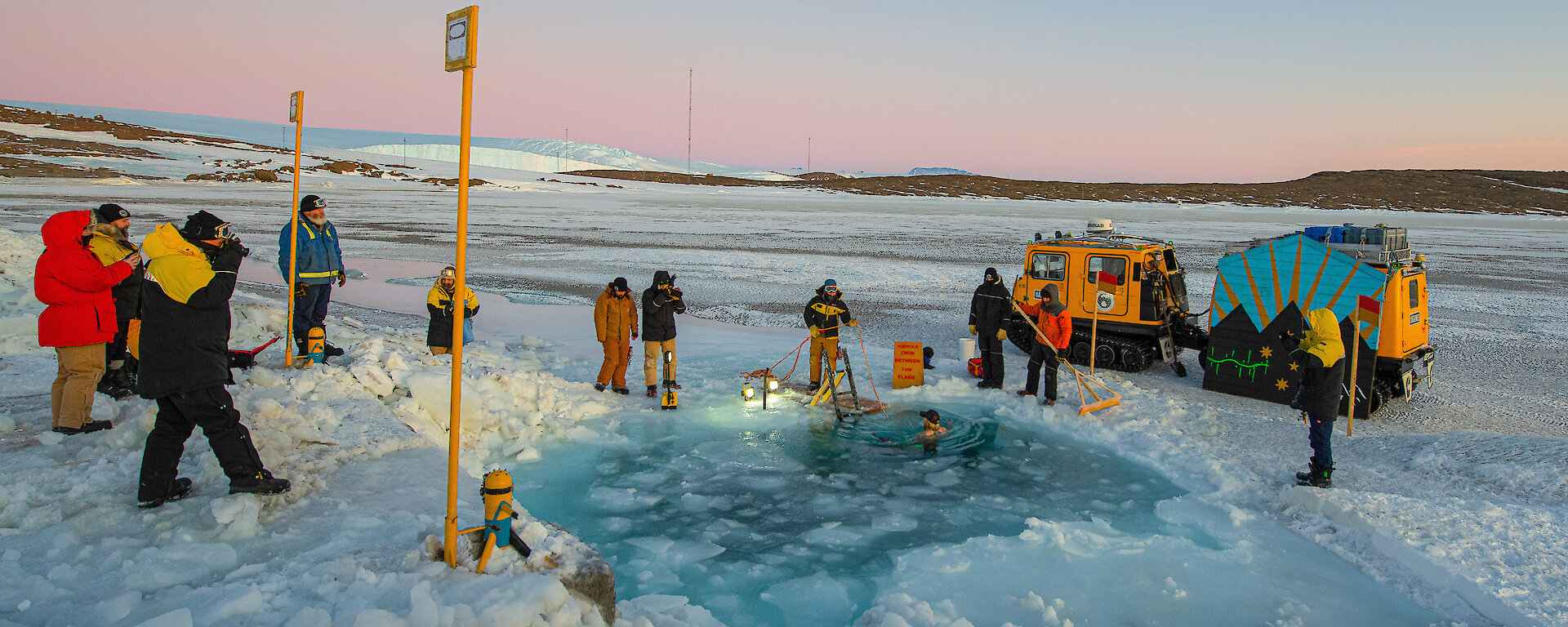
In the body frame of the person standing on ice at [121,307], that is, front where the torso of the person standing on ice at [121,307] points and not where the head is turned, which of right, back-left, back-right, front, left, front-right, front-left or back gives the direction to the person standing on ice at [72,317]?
right

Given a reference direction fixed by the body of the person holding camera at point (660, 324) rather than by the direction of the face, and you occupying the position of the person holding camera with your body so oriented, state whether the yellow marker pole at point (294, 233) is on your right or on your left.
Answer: on your right

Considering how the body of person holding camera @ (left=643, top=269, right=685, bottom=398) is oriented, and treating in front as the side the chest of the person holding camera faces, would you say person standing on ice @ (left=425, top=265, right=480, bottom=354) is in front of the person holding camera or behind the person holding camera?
behind

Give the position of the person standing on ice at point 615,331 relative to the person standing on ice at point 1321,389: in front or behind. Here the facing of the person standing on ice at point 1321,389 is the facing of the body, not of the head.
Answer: in front

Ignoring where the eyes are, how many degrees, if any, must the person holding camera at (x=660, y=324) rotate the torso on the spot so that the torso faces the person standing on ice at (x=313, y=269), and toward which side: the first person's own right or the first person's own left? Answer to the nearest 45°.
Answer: approximately 135° to the first person's own right

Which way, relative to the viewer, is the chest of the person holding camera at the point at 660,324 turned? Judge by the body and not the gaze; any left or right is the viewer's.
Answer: facing the viewer and to the right of the viewer

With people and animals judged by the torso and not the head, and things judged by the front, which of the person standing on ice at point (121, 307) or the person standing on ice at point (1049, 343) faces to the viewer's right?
the person standing on ice at point (121, 307)

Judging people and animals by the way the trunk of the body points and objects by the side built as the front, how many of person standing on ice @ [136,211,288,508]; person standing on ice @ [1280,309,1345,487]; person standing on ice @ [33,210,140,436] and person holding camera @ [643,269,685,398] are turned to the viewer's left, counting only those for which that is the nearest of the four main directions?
1

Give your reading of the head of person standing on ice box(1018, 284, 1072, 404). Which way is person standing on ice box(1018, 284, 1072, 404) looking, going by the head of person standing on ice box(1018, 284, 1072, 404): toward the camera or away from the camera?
toward the camera

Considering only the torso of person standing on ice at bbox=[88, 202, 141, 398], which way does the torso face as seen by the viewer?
to the viewer's right

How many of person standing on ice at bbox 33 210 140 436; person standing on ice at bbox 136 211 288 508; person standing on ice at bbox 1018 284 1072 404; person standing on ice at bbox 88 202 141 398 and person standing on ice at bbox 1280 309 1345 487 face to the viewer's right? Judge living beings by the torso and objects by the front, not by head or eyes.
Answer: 3

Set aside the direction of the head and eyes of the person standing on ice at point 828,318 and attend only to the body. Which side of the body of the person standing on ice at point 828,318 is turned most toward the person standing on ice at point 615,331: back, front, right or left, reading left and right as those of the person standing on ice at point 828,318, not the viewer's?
right

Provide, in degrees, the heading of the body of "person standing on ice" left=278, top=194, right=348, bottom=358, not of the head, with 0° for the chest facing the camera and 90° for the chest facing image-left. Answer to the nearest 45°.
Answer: approximately 315°

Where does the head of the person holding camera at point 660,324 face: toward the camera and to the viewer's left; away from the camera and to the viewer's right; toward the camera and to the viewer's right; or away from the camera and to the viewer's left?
toward the camera and to the viewer's right

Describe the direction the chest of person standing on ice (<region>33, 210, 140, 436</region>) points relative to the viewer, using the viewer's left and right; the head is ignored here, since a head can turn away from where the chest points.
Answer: facing to the right of the viewer
